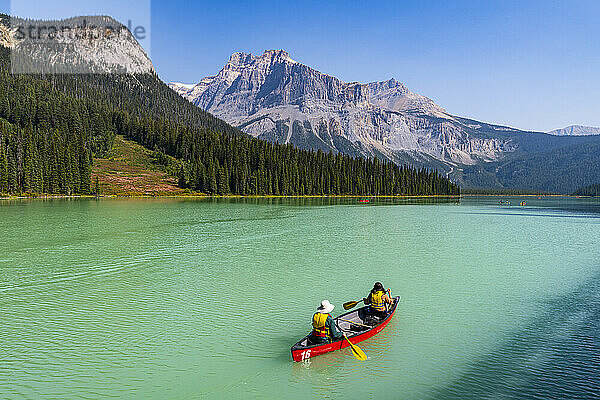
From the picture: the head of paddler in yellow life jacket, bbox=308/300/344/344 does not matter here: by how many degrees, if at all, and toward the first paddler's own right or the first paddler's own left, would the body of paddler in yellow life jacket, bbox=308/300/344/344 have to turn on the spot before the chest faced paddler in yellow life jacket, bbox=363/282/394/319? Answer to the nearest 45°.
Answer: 0° — they already face them

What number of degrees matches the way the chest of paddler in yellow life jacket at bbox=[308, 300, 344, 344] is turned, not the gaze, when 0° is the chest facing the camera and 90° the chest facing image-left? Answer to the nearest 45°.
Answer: approximately 225°
